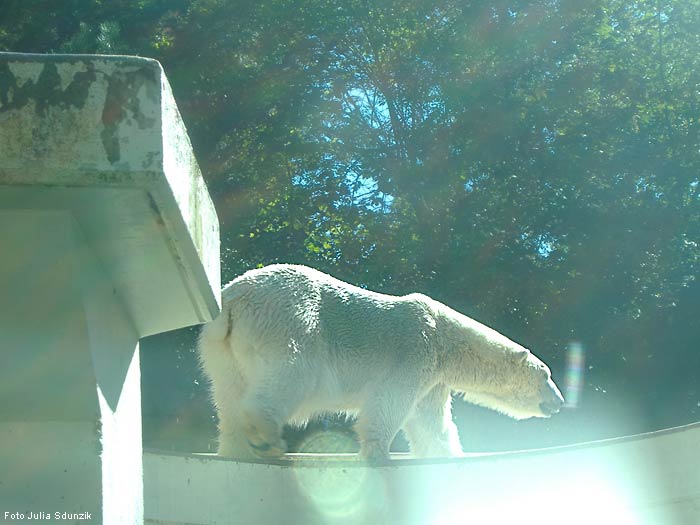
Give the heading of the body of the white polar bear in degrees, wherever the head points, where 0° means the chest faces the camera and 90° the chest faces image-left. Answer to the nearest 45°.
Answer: approximately 270°
